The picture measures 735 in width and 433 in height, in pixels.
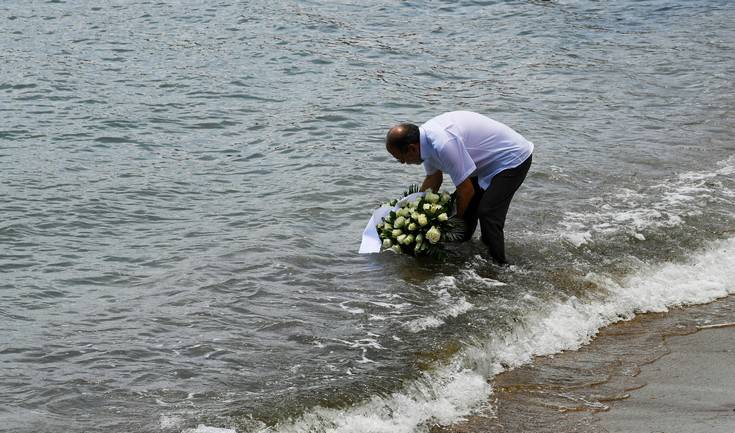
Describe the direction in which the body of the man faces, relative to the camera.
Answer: to the viewer's left

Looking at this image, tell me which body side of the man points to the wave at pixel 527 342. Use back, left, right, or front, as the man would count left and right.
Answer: left
